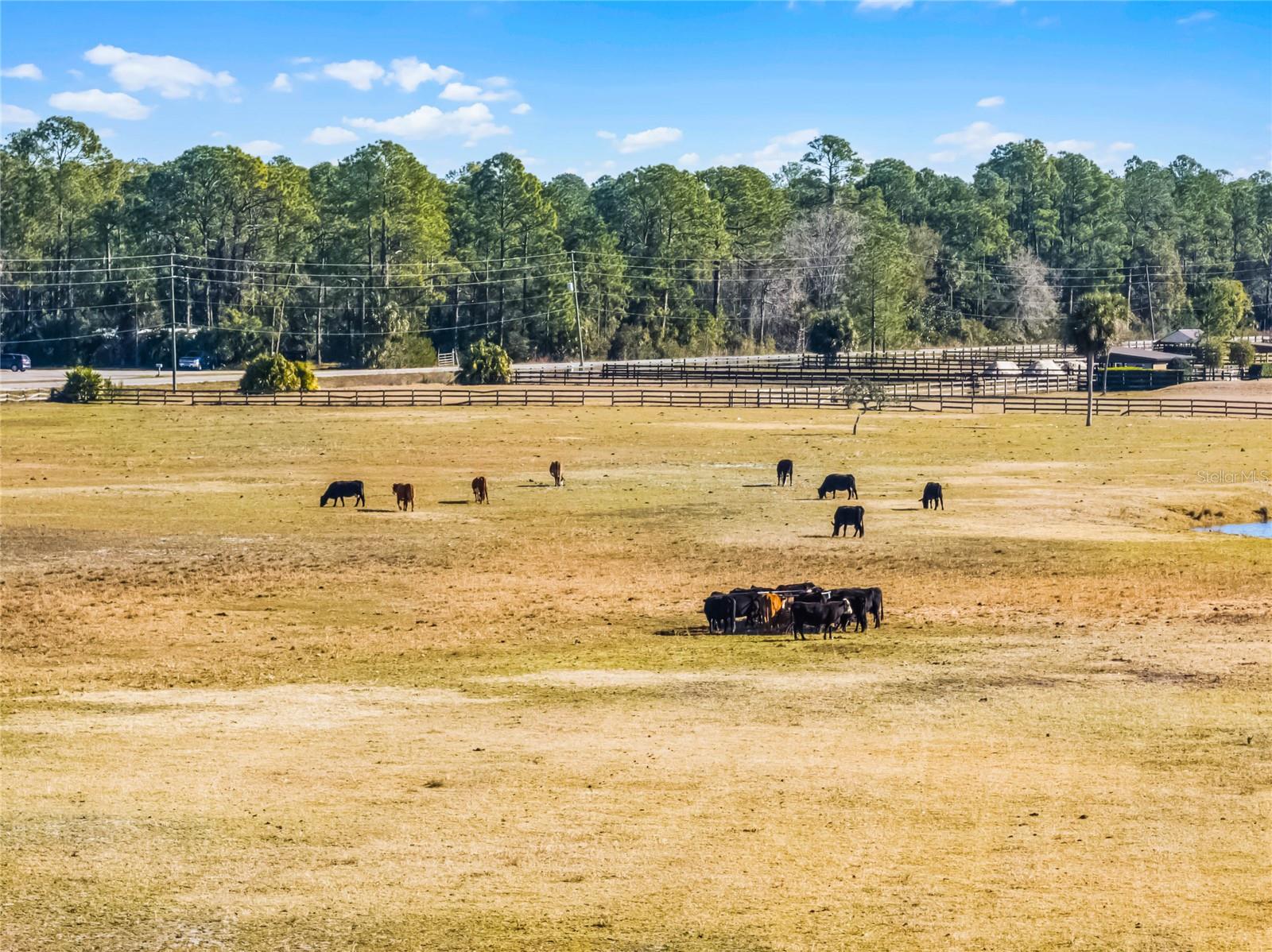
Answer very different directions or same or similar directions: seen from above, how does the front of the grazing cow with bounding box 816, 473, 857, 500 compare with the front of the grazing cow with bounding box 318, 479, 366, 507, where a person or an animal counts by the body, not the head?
same or similar directions

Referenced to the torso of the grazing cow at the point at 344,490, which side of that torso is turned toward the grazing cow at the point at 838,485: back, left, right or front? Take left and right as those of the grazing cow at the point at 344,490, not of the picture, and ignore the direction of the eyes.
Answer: back

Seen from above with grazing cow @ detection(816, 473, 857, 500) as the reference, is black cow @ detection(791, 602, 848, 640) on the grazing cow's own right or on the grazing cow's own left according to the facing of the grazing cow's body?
on the grazing cow's own left

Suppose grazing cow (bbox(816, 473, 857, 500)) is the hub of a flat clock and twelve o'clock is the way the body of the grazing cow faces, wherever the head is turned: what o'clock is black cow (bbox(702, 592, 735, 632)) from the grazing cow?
The black cow is roughly at 9 o'clock from the grazing cow.

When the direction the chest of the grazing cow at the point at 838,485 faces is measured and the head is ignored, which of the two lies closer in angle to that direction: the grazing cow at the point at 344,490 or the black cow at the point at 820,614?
the grazing cow

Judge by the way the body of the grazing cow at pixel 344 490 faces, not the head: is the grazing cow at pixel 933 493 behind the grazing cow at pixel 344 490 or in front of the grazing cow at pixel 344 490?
behind

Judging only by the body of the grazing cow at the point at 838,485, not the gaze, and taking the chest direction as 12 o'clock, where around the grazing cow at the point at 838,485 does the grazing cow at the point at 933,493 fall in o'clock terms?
the grazing cow at the point at 933,493 is roughly at 7 o'clock from the grazing cow at the point at 838,485.

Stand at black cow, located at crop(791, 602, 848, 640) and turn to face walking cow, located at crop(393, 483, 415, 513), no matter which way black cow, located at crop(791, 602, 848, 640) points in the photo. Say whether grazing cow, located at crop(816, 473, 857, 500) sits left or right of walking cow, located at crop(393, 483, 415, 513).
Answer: right

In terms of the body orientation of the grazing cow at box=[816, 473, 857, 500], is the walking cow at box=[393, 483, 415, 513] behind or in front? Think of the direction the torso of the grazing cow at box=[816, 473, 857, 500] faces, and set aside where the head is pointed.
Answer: in front

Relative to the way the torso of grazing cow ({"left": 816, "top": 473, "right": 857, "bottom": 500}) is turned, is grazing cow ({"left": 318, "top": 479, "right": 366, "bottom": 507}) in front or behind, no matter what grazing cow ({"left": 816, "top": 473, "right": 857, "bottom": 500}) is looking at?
in front

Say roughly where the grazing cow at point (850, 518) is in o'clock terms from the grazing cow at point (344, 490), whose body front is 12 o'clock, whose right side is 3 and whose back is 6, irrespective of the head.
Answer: the grazing cow at point (850, 518) is roughly at 7 o'clock from the grazing cow at point (344, 490).

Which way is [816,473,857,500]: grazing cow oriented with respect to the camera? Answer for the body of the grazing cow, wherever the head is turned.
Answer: to the viewer's left

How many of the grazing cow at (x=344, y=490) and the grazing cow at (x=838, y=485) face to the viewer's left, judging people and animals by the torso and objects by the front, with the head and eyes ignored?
2

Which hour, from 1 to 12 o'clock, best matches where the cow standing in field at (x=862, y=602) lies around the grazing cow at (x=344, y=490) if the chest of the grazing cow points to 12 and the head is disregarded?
The cow standing in field is roughly at 8 o'clock from the grazing cow.

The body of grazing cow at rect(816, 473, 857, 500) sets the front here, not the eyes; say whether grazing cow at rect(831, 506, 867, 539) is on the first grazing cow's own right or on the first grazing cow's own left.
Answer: on the first grazing cow's own left

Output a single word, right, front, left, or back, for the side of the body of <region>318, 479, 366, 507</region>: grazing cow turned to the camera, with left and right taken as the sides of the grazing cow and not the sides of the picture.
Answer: left
